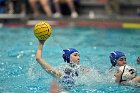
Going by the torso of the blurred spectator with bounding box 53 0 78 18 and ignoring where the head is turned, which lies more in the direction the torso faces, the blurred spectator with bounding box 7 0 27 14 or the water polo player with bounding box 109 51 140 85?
the water polo player

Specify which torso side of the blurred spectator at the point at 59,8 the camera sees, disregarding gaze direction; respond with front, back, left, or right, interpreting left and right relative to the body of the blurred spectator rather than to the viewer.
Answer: front

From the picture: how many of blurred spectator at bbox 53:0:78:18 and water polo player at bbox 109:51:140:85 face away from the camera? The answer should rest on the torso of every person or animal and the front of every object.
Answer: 0

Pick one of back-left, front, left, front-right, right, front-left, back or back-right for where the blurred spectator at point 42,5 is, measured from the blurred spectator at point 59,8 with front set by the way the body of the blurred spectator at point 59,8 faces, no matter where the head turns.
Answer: right

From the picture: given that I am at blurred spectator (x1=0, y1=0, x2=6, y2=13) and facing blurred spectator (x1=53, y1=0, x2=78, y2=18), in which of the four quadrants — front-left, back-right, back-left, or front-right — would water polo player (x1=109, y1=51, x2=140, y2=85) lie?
front-right

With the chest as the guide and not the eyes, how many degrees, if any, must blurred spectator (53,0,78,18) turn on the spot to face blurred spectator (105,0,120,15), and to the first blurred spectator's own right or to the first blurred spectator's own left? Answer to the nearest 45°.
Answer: approximately 90° to the first blurred spectator's own left
